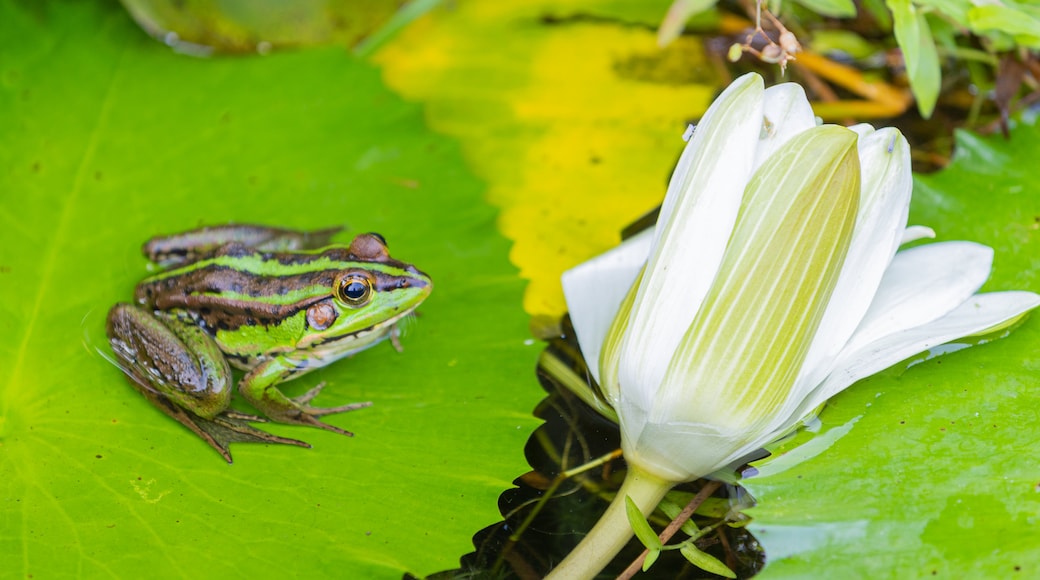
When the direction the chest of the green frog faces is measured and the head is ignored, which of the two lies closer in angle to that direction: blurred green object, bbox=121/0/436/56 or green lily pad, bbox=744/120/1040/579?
the green lily pad

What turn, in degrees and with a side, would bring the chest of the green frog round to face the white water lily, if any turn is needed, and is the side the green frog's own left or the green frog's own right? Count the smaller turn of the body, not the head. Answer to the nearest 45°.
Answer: approximately 45° to the green frog's own right

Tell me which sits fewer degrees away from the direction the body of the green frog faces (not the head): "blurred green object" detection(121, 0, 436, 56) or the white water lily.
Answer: the white water lily

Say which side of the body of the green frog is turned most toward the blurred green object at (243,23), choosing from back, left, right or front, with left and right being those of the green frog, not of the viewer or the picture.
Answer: left

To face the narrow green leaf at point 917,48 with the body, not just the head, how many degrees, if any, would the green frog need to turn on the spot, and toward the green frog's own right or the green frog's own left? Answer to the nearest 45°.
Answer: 0° — it already faces it

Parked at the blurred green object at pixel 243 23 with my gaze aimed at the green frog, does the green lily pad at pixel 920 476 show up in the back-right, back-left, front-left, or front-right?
front-left

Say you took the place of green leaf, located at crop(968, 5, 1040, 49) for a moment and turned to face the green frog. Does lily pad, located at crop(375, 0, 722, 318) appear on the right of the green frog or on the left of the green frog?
right

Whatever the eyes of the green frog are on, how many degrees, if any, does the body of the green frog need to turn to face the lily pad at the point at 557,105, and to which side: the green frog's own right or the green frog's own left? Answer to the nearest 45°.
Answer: approximately 45° to the green frog's own left

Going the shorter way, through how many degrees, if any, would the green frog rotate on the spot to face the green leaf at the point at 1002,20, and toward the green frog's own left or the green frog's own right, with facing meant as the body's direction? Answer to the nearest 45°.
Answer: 0° — it already faces it

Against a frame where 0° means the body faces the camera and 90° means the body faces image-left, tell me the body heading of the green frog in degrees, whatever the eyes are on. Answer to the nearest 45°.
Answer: approximately 270°
